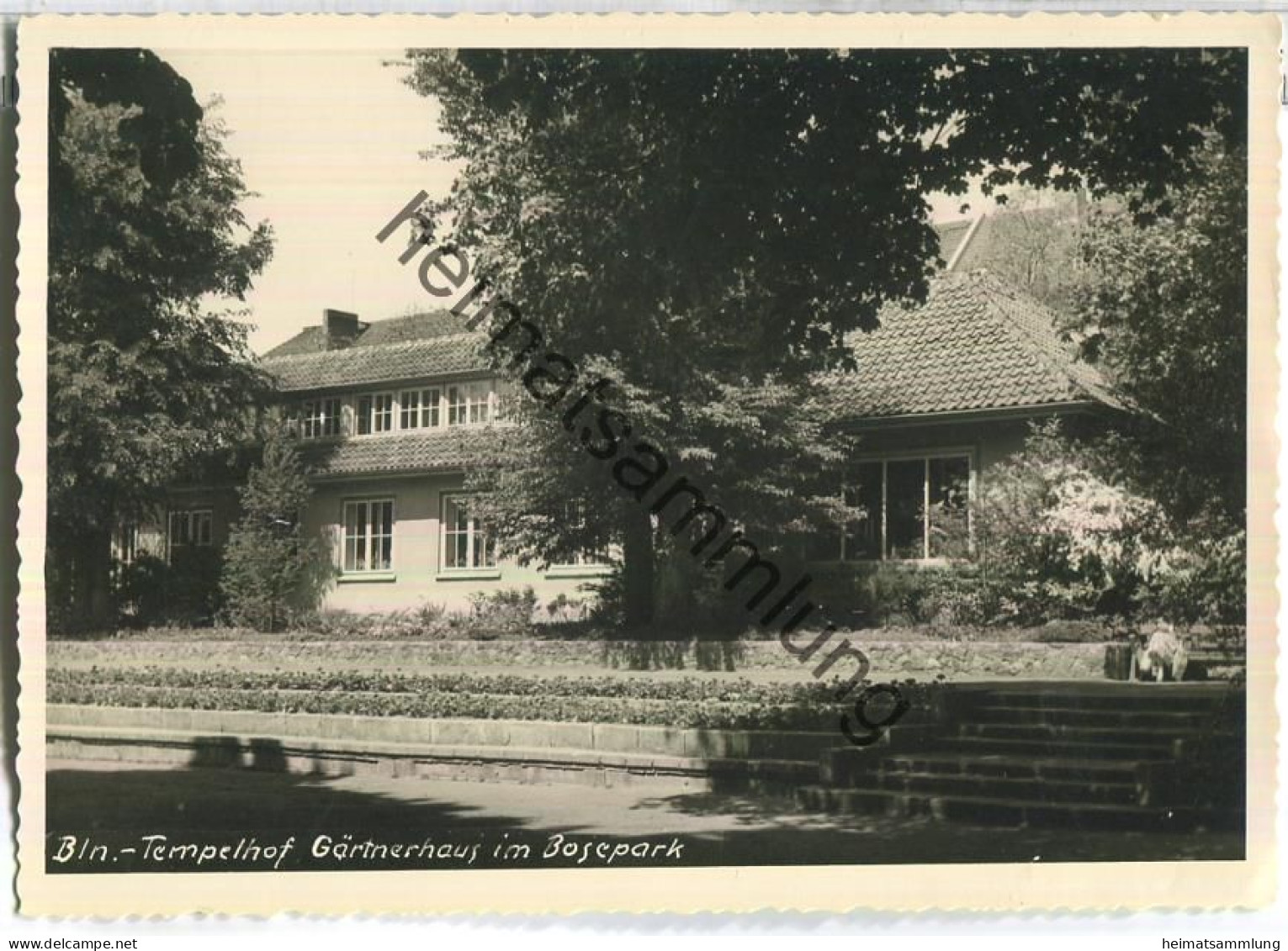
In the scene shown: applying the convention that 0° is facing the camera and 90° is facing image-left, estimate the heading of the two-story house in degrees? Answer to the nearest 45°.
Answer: approximately 0°
